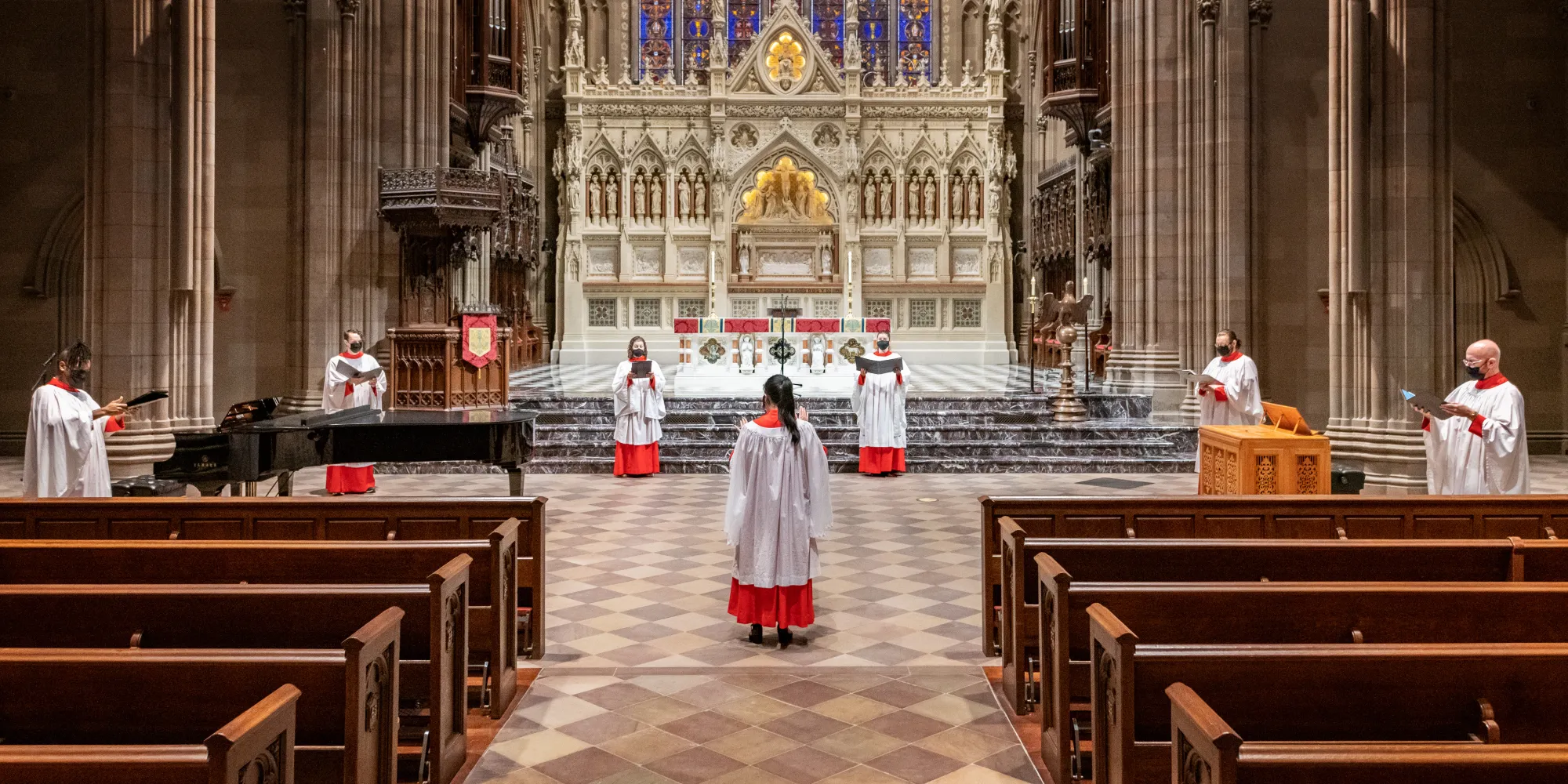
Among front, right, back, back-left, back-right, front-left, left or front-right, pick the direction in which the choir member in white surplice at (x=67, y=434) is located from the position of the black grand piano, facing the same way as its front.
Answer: front

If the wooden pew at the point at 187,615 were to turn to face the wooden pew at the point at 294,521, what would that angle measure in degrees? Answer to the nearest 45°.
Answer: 0° — it already faces it

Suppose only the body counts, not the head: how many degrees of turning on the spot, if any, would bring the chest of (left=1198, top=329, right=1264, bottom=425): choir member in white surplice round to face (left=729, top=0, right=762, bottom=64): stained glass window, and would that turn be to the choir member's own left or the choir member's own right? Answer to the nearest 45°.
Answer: approximately 90° to the choir member's own right

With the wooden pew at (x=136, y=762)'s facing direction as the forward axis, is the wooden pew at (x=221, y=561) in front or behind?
in front

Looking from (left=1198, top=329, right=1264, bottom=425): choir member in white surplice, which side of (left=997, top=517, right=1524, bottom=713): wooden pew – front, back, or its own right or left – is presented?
front

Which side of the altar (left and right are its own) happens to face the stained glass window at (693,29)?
back

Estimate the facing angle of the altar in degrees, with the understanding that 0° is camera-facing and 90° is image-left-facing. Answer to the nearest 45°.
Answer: approximately 0°

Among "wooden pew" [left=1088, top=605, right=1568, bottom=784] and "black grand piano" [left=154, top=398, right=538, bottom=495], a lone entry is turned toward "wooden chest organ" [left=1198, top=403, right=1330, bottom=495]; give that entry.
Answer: the wooden pew

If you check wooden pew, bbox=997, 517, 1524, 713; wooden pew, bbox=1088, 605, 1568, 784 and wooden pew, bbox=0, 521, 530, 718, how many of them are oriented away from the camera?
3

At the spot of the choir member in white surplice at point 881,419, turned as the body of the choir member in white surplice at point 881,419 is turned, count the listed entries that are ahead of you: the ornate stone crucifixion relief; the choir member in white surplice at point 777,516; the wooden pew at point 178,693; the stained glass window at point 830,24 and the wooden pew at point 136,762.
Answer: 3

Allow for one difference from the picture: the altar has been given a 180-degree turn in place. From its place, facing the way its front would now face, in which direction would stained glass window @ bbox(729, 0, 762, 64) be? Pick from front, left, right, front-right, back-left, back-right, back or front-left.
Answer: front

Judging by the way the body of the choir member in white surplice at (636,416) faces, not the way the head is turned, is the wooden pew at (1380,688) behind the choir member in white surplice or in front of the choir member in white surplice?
in front

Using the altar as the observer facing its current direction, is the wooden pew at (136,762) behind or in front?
in front

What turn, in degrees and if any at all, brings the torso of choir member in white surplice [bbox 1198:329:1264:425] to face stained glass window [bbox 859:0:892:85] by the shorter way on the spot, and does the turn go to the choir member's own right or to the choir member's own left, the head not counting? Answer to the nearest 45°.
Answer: approximately 90° to the choir member's own right

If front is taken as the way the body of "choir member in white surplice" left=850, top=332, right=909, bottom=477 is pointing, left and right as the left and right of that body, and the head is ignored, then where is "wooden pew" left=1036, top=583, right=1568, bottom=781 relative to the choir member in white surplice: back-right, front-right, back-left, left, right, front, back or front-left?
front

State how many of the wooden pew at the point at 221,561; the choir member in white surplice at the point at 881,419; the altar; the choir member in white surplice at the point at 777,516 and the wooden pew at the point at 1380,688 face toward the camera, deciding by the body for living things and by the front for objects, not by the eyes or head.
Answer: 2

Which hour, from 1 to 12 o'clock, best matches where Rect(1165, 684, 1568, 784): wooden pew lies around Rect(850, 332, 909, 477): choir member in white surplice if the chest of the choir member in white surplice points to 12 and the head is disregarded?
The wooden pew is roughly at 12 o'clock from the choir member in white surplice.
